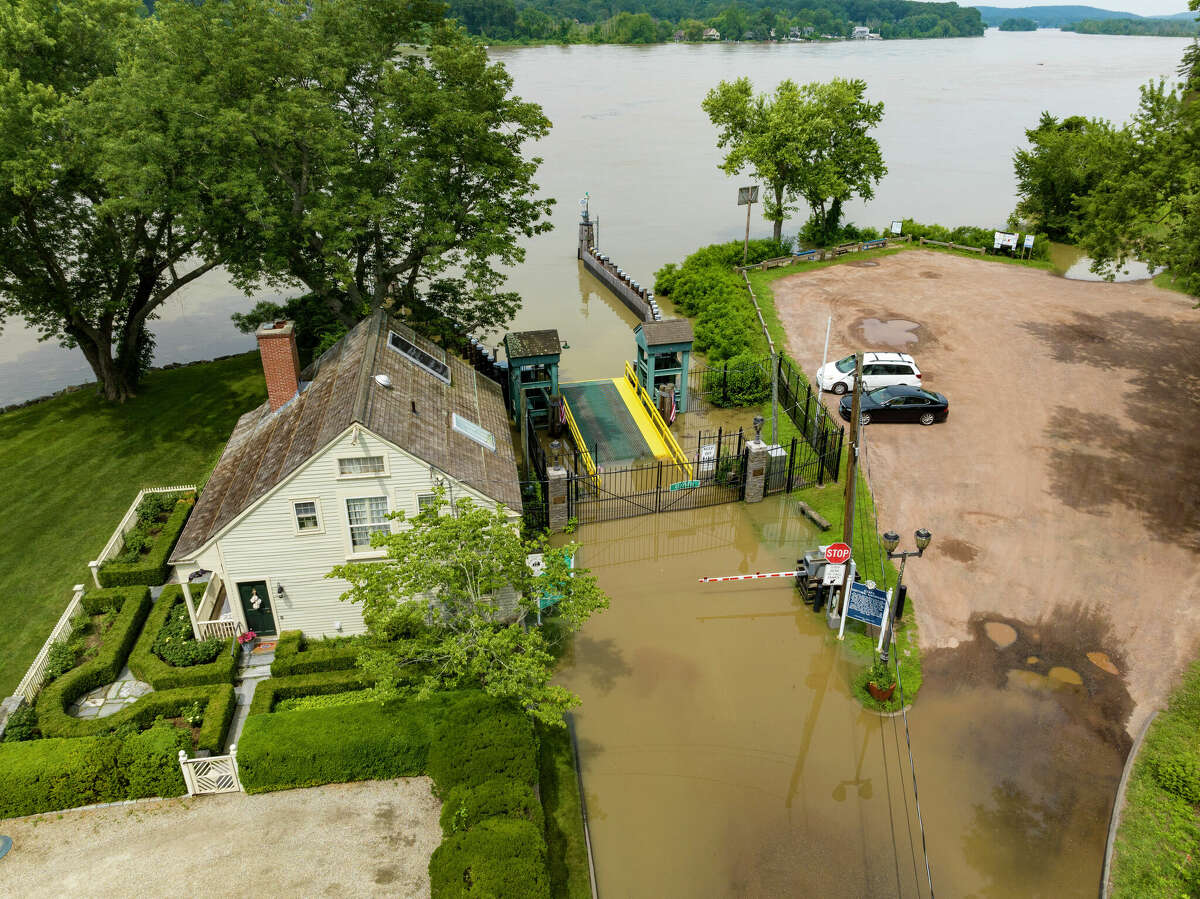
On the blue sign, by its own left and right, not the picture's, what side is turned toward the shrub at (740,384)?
back

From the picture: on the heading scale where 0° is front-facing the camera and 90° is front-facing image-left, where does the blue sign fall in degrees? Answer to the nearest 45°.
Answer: approximately 0°

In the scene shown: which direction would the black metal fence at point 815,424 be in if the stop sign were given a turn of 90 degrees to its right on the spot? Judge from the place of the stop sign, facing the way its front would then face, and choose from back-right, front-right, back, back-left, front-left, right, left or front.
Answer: right

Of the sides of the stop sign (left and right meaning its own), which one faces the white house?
right

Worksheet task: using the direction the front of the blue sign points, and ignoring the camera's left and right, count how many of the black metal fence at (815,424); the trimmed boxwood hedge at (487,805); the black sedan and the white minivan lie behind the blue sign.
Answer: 3

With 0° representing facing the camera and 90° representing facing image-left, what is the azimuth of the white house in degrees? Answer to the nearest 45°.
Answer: approximately 0°

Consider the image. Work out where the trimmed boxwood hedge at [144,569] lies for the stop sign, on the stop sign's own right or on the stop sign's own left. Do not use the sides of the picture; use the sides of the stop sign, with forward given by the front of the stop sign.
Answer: on the stop sign's own right

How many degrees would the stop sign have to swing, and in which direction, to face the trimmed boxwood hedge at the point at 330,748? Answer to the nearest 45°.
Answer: approximately 45° to its right

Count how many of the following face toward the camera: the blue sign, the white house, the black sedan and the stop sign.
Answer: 3

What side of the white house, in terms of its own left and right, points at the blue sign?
left
